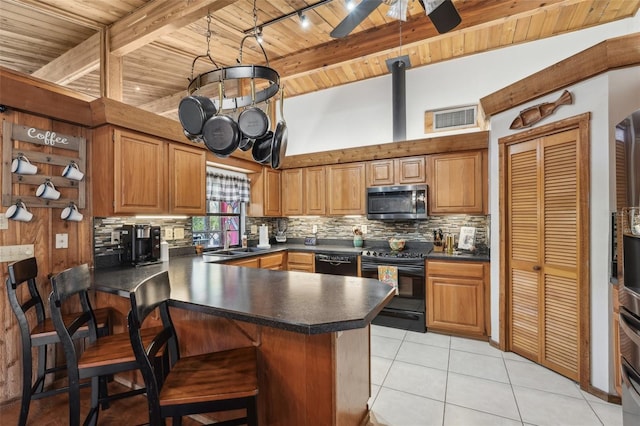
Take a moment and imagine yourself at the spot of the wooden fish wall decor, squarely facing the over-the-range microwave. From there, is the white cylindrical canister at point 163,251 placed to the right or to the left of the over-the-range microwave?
left

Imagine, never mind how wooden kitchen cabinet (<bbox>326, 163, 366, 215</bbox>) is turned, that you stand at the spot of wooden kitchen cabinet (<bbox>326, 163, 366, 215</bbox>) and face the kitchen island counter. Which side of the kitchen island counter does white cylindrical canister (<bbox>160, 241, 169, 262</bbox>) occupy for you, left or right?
right

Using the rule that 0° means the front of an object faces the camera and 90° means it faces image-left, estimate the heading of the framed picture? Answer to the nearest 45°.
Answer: approximately 0°

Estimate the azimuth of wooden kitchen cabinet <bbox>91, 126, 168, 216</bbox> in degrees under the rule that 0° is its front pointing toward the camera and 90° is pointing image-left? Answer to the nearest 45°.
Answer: approximately 315°

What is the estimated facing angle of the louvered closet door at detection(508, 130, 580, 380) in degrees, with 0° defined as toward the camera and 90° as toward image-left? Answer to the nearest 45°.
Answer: approximately 45°

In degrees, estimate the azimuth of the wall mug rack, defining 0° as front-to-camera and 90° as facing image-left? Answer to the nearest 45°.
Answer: approximately 315°

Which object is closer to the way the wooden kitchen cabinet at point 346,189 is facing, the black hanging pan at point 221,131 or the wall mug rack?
the black hanging pan
